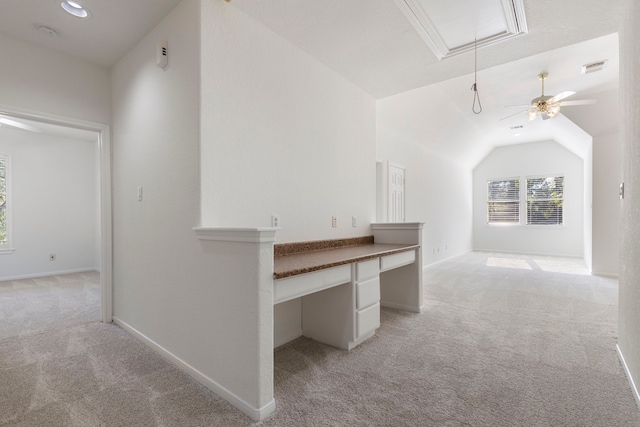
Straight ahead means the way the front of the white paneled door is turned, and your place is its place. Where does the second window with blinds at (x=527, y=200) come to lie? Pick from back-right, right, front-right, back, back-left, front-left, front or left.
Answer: left

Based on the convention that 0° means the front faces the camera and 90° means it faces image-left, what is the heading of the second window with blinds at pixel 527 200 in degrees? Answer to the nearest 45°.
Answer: approximately 0°

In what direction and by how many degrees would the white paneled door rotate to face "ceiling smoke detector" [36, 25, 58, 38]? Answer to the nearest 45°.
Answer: approximately 90° to its right

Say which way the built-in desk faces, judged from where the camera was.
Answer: facing the viewer and to the right of the viewer

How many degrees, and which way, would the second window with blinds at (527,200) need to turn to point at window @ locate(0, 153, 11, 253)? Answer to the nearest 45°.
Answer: approximately 45° to its right

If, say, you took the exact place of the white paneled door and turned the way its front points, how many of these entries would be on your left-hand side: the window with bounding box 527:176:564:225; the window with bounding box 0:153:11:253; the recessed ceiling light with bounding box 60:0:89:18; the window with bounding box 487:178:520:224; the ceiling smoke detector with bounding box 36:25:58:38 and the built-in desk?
2

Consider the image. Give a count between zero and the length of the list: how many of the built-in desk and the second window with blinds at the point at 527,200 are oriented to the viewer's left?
0

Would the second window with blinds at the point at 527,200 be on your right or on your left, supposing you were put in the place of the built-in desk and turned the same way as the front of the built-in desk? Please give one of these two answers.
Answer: on your left

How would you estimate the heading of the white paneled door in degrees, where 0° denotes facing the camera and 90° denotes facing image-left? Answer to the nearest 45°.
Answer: approximately 315°

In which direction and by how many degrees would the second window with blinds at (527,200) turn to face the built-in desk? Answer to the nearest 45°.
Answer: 0° — it already faces it
